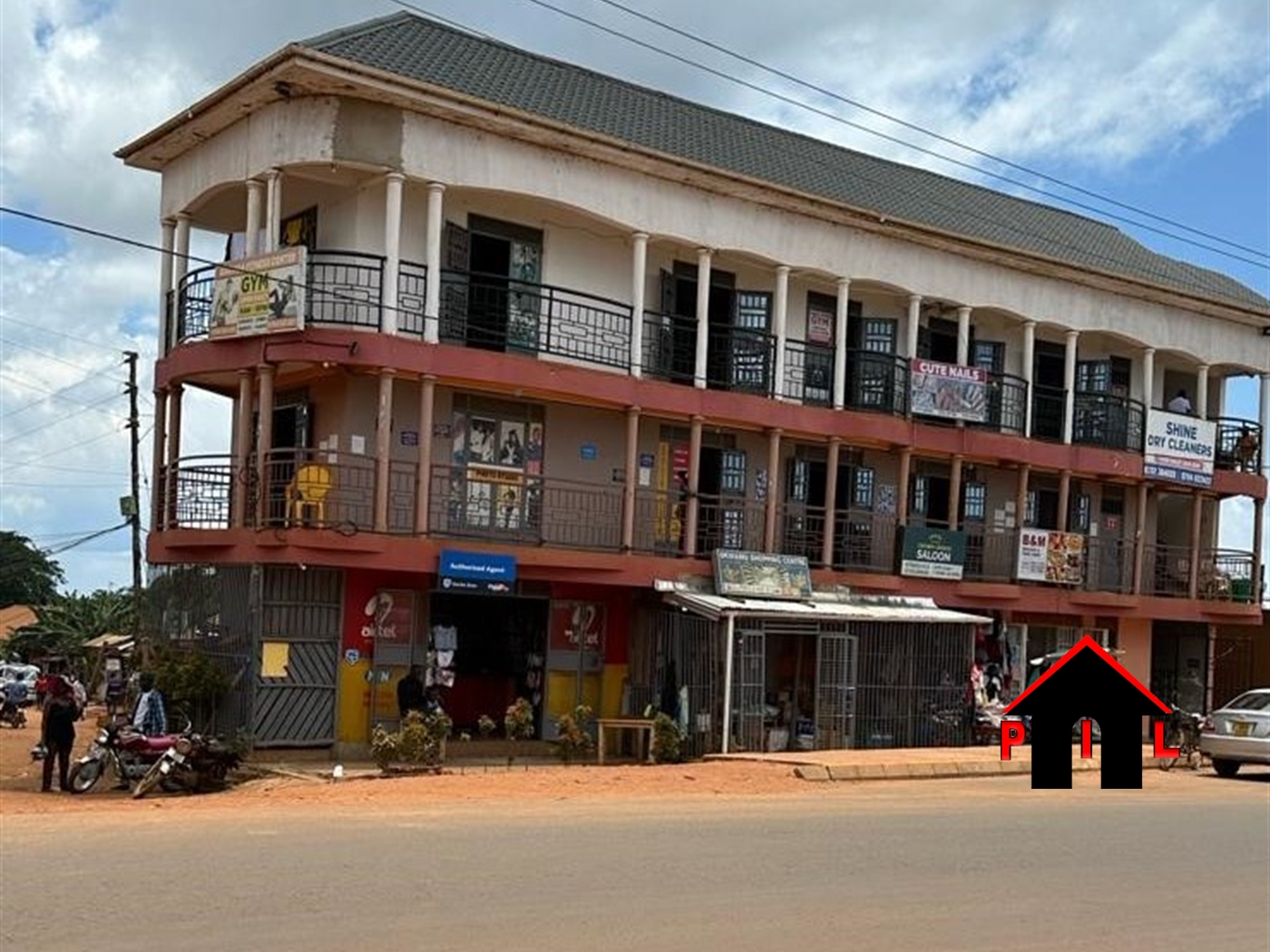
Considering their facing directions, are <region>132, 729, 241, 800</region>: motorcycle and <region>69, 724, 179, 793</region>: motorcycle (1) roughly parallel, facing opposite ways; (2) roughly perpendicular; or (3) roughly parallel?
roughly parallel

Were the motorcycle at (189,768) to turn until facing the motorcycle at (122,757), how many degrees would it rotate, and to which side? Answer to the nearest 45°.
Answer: approximately 90° to its right

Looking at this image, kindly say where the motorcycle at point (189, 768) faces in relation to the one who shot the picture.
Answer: facing the viewer and to the left of the viewer

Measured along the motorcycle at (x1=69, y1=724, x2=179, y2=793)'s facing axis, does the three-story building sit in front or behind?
behind

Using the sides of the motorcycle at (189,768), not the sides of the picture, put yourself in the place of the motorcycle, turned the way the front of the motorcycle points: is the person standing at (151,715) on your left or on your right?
on your right

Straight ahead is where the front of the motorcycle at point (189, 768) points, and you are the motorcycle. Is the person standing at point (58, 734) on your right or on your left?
on your right

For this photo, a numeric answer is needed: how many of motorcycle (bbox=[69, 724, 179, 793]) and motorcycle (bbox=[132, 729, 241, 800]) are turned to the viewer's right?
0

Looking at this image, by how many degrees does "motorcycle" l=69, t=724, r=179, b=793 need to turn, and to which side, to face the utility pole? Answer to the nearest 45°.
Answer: approximately 135° to its right

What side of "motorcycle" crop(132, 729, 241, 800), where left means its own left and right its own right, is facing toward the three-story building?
back

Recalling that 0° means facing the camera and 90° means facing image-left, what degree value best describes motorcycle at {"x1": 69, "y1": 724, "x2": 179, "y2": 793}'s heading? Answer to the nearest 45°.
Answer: approximately 45°
